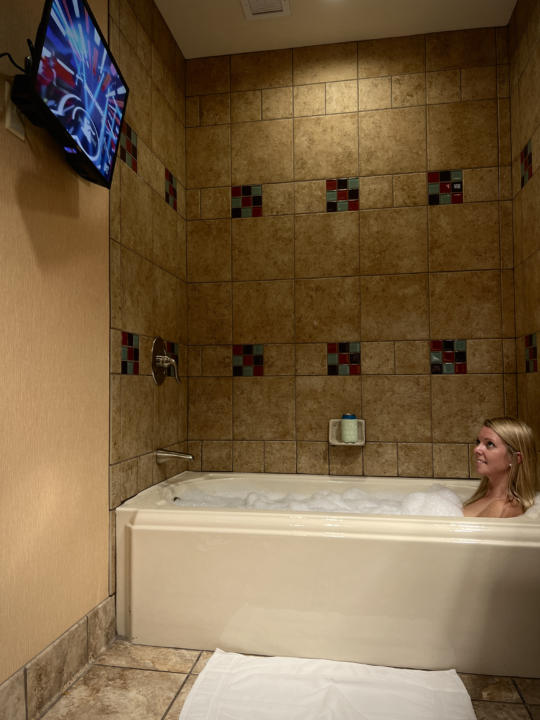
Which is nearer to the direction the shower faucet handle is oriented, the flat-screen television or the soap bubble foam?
the soap bubble foam

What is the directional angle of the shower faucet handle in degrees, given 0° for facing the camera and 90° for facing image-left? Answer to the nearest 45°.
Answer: approximately 270°

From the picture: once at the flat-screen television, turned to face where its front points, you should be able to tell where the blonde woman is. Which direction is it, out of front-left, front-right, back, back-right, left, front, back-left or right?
front-left

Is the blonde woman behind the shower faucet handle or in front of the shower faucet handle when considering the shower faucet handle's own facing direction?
in front

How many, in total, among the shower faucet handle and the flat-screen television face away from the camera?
0

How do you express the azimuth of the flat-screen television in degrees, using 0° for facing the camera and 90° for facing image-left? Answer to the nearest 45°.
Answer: approximately 315°

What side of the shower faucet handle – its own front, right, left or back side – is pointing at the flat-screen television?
right
